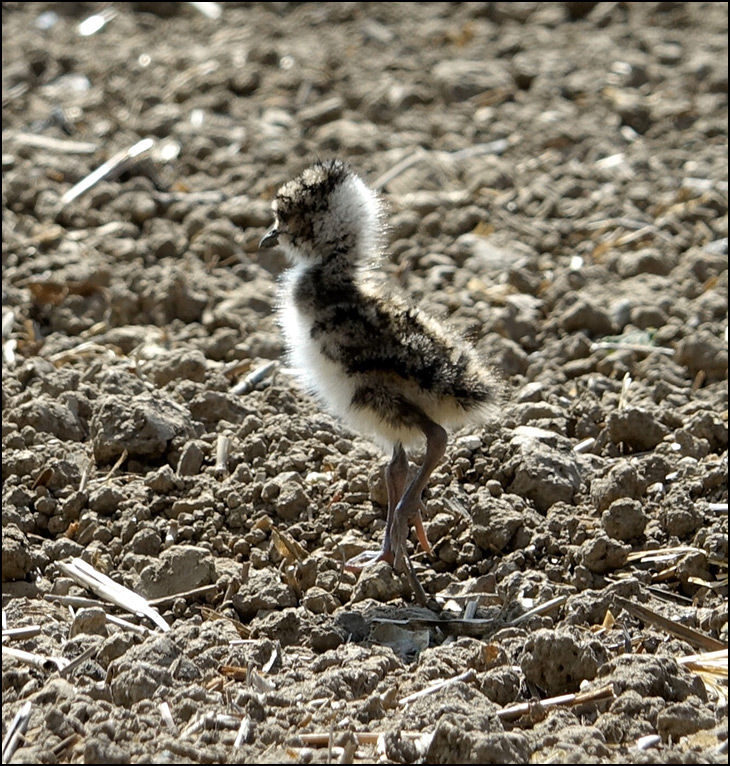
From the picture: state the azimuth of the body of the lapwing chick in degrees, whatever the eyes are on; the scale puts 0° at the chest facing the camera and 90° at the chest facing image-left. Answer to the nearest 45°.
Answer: approximately 90°

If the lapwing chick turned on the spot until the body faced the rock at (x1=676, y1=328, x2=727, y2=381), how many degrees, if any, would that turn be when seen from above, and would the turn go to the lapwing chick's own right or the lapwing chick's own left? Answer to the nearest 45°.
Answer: approximately 135° to the lapwing chick's own right

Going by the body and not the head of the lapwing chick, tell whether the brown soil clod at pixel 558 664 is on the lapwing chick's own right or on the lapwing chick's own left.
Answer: on the lapwing chick's own left

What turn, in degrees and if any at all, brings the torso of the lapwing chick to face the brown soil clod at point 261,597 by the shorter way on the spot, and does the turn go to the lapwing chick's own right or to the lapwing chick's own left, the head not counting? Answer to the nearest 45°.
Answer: approximately 45° to the lapwing chick's own left

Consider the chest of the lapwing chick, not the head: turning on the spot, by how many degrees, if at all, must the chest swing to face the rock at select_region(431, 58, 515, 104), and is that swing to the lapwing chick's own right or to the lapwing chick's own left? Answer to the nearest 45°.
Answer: approximately 90° to the lapwing chick's own right

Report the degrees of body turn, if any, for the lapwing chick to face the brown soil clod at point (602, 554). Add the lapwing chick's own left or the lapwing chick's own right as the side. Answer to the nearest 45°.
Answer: approximately 135° to the lapwing chick's own left
